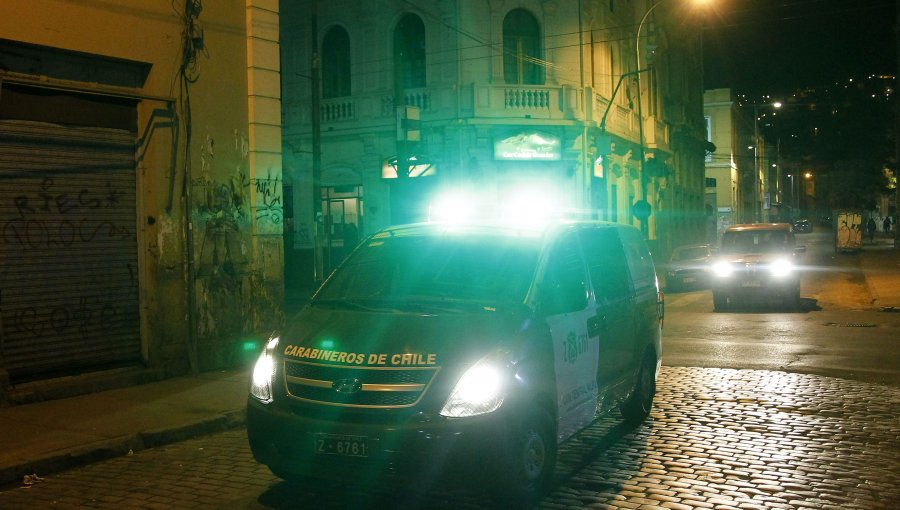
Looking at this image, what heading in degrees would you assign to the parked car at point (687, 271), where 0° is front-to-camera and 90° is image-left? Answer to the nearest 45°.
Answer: approximately 0°

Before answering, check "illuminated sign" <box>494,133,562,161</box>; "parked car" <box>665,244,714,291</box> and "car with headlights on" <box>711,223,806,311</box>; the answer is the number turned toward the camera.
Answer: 3

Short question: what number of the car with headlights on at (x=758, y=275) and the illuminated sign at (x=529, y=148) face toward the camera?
2

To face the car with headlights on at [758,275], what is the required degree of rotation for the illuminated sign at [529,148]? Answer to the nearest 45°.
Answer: approximately 45° to its left

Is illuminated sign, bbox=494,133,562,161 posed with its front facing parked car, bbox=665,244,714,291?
no

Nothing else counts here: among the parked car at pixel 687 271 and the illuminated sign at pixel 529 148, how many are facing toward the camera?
2

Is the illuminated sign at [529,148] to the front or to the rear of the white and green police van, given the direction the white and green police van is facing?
to the rear

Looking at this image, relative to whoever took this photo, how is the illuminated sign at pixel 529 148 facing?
facing the viewer

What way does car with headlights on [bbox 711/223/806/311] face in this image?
toward the camera

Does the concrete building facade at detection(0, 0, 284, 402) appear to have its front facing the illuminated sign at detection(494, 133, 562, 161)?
no

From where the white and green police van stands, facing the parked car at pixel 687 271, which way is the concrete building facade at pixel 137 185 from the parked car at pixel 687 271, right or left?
left

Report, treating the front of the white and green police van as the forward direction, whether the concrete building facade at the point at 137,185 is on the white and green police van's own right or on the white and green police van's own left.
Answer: on the white and green police van's own right

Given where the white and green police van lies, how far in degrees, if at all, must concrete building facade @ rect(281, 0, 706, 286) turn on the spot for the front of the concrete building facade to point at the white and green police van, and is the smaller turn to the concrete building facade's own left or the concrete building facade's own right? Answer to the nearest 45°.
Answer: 0° — it already faces it

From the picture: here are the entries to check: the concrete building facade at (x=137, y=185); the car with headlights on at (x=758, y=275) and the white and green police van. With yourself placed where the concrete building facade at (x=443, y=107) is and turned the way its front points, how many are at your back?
0

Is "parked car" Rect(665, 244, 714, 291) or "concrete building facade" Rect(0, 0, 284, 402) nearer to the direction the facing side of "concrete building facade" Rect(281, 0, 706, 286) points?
the concrete building facade

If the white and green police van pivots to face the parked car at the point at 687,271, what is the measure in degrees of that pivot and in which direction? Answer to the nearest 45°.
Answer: approximately 135° to its right

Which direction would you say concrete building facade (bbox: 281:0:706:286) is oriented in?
toward the camera

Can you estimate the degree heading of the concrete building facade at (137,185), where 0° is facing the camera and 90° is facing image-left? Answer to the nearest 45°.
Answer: approximately 315°
